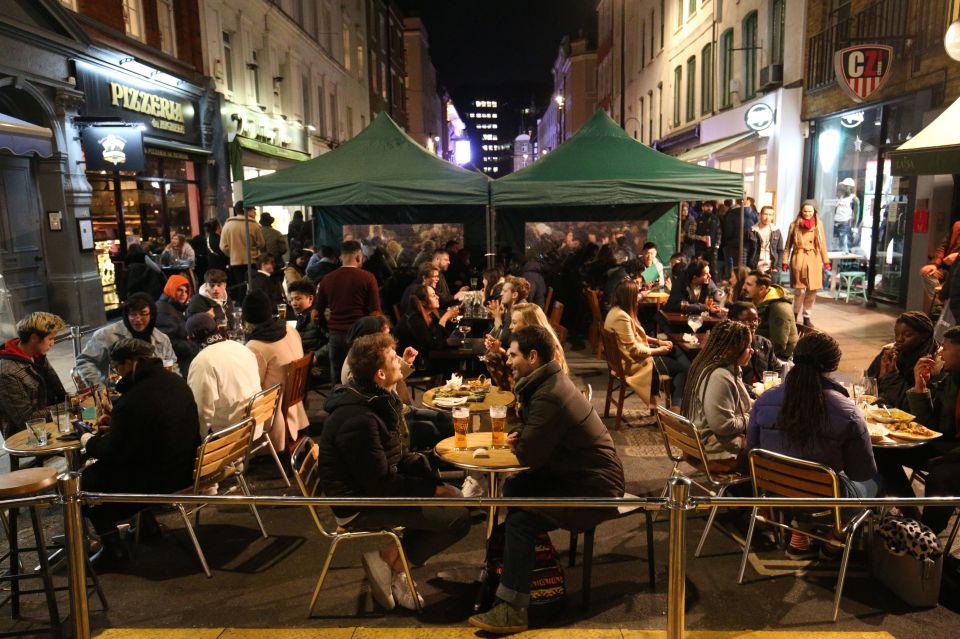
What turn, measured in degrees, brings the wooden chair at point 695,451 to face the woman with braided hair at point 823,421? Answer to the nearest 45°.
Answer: approximately 45° to its right

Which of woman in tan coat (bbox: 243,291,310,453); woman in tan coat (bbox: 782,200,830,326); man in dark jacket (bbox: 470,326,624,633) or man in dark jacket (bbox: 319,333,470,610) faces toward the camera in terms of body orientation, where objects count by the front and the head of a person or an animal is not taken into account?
woman in tan coat (bbox: 782,200,830,326)

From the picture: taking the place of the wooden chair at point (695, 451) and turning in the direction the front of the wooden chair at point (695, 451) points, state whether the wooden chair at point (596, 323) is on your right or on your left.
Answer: on your left

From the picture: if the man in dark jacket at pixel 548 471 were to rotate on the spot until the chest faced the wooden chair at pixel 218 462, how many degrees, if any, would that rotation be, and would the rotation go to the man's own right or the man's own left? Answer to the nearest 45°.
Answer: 0° — they already face it

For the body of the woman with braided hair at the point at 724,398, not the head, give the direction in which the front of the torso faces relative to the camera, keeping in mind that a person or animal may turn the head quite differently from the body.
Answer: to the viewer's right

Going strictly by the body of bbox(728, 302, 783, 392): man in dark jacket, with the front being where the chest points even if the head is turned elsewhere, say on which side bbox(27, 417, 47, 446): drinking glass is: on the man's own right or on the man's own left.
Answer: on the man's own right

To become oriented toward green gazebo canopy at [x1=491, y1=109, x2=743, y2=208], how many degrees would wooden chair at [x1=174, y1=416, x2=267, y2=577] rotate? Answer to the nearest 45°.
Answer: approximately 90° to its right

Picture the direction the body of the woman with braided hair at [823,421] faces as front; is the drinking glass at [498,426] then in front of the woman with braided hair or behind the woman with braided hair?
behind

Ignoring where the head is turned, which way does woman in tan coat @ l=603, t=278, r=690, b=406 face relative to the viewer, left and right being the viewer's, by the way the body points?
facing to the right of the viewer

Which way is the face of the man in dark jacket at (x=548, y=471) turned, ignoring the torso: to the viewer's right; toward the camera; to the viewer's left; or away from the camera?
to the viewer's left
